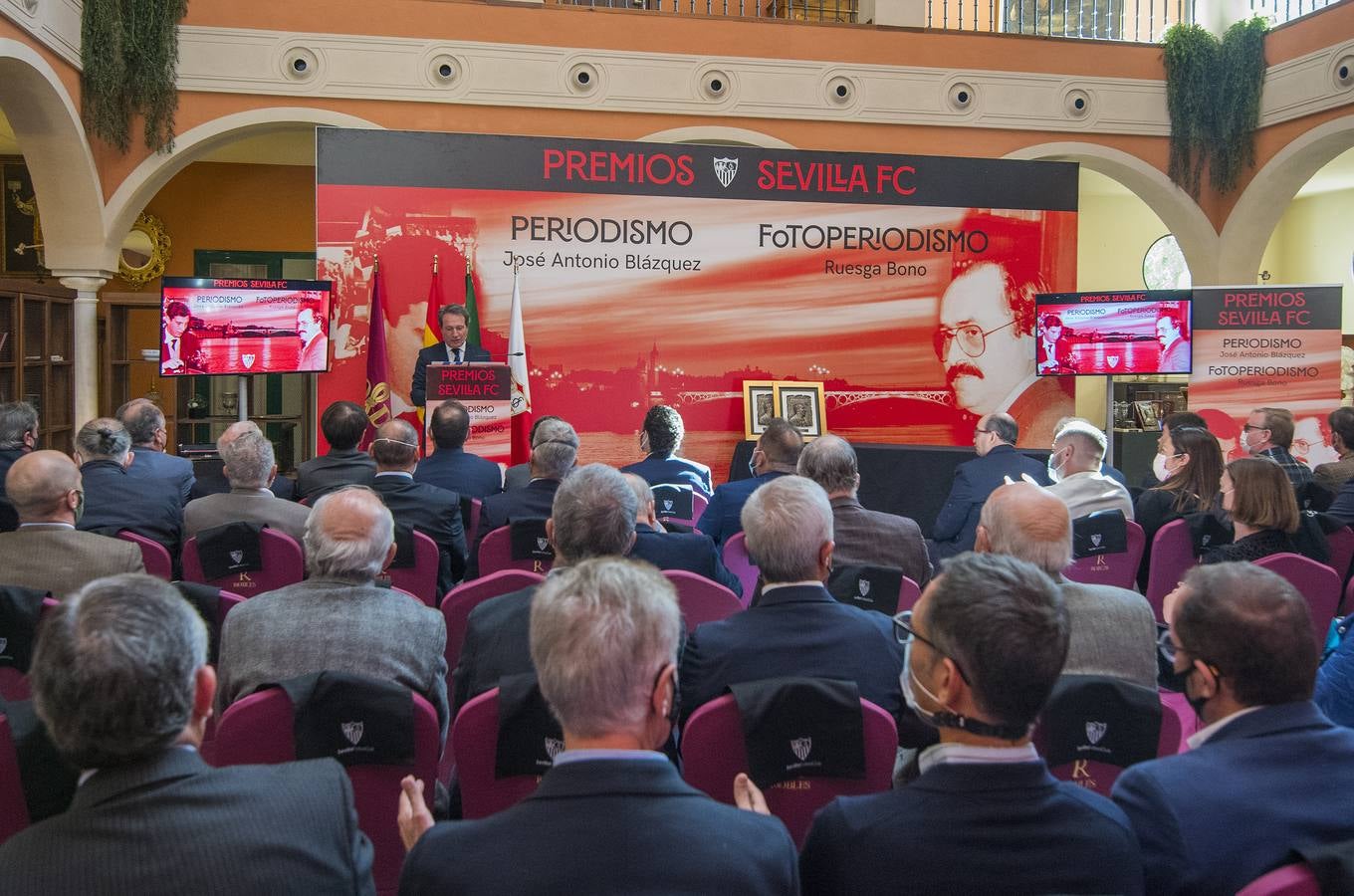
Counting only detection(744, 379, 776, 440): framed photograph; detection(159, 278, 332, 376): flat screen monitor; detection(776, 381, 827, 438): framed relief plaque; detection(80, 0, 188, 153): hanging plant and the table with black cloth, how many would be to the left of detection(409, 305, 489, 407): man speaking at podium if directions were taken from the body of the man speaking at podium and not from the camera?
3

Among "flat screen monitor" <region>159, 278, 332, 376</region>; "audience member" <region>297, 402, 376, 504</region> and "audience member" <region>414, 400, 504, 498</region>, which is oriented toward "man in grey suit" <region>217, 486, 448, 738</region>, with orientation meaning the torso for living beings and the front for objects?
the flat screen monitor

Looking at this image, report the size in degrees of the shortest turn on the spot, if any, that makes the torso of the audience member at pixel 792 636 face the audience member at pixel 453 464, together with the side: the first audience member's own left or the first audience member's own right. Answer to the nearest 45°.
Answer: approximately 45° to the first audience member's own left

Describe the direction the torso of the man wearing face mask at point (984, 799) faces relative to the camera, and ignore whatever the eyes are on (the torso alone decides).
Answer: away from the camera

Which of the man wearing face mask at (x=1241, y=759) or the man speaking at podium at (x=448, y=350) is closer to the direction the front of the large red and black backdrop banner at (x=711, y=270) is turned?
the man wearing face mask

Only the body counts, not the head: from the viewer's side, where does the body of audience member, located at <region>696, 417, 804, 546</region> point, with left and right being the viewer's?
facing away from the viewer and to the left of the viewer

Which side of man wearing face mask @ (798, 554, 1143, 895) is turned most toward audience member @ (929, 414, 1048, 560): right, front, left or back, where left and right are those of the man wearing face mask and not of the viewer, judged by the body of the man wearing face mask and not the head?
front

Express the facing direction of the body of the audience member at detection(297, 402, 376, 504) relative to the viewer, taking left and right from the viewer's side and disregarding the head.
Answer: facing away from the viewer

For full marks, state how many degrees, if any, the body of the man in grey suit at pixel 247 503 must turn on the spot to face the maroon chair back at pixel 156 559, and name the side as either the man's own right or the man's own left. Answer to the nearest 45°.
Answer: approximately 135° to the man's own left

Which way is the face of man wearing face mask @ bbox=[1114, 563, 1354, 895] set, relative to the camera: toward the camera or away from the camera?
away from the camera

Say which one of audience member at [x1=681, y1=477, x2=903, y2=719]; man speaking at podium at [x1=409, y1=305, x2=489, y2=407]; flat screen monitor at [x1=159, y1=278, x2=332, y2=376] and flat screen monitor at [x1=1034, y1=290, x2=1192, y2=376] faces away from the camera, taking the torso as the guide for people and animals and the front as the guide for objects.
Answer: the audience member

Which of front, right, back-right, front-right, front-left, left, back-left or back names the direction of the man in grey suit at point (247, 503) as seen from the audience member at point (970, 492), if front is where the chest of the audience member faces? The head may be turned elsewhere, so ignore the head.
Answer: left

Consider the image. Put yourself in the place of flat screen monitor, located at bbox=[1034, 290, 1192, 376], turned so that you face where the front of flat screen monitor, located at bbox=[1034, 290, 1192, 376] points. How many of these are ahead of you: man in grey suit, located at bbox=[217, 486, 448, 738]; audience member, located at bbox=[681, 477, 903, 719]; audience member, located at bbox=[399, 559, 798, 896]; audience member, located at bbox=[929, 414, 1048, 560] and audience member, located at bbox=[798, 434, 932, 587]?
5

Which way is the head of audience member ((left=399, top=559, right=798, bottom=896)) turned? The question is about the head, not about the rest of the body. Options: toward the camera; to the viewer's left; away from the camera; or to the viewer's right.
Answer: away from the camera

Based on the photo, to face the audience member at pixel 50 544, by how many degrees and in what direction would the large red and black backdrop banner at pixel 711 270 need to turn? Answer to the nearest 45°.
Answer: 0° — it already faces them

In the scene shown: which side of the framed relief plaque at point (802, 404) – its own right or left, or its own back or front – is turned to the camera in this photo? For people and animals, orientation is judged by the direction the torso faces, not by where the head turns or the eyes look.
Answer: front

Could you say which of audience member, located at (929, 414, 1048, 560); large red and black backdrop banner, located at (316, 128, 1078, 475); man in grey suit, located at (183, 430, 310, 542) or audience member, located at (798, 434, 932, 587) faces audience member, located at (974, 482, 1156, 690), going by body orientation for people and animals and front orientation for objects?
the large red and black backdrop banner

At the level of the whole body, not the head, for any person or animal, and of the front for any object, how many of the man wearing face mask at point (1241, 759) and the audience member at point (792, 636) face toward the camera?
0

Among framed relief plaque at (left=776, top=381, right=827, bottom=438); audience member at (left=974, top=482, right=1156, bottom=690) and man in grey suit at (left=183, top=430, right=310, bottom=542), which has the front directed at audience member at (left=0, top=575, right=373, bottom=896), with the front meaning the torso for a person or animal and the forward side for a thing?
the framed relief plaque

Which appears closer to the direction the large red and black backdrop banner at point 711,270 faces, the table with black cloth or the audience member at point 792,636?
the audience member
